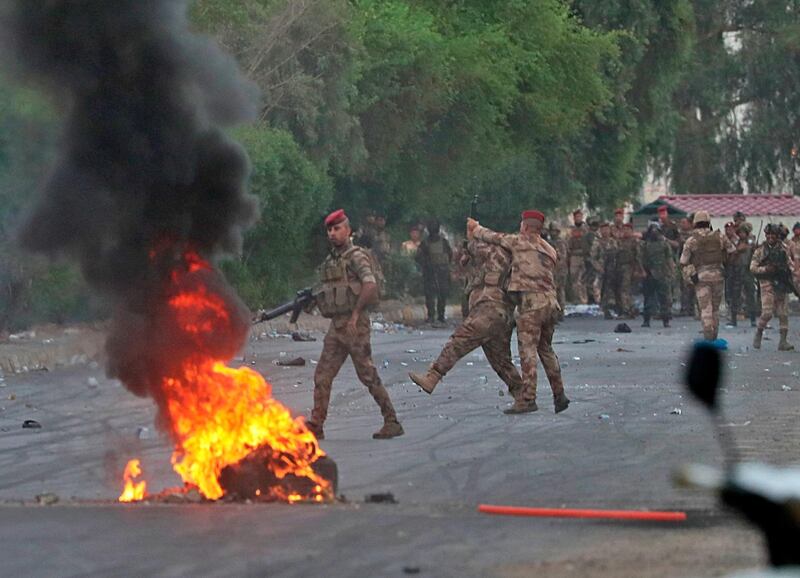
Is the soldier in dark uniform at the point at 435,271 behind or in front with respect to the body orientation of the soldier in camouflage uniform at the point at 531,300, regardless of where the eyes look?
in front

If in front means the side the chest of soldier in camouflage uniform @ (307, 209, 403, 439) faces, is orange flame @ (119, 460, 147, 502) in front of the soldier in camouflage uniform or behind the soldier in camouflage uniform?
in front

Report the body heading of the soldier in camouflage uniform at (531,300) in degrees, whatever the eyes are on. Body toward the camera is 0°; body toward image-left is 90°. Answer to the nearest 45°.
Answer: approximately 135°

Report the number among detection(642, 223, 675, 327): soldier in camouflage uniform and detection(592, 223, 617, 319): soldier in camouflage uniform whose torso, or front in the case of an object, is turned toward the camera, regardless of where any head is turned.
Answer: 2

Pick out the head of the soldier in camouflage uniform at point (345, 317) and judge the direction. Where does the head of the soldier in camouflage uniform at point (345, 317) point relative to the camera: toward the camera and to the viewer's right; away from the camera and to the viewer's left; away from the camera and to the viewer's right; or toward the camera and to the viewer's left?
toward the camera and to the viewer's left

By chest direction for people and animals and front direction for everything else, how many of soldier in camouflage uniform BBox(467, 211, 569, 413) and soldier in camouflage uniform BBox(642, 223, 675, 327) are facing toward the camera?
1

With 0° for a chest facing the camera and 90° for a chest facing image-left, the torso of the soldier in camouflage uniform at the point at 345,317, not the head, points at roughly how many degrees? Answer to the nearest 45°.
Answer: approximately 45°

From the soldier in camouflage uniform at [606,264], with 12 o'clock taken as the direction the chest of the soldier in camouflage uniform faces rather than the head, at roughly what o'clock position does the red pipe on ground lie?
The red pipe on ground is roughly at 12 o'clock from the soldier in camouflage uniform.
